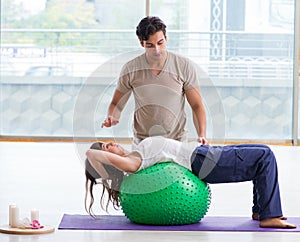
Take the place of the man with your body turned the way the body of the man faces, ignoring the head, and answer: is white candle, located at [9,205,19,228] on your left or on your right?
on your right

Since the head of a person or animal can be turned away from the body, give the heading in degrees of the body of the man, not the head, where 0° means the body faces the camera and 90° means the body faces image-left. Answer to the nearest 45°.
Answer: approximately 0°
